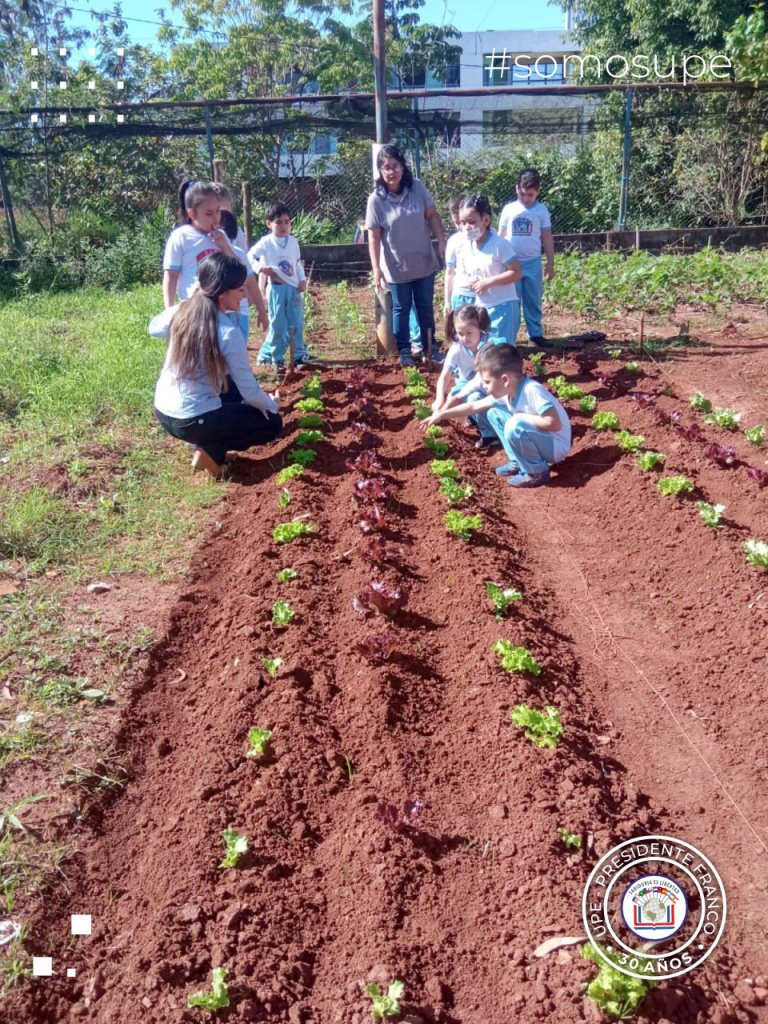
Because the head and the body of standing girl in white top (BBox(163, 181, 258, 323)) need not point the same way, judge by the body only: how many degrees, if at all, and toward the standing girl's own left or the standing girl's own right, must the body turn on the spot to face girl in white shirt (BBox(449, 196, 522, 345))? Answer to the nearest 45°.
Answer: approximately 45° to the standing girl's own left

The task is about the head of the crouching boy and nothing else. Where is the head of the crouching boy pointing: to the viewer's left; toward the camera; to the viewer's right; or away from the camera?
to the viewer's left

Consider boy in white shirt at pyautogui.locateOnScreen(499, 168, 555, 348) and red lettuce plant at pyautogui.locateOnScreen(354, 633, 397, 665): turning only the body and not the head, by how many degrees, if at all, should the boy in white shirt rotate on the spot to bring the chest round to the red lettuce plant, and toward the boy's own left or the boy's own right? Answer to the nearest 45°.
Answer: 0° — they already face it

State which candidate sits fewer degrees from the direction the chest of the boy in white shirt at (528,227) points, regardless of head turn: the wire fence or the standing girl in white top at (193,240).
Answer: the standing girl in white top

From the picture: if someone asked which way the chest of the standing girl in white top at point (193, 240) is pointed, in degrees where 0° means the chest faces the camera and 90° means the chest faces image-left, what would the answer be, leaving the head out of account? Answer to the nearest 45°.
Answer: approximately 315°

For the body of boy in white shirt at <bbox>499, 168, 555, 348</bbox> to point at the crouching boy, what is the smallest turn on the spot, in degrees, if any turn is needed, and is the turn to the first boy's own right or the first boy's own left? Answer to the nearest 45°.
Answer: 0° — they already face them

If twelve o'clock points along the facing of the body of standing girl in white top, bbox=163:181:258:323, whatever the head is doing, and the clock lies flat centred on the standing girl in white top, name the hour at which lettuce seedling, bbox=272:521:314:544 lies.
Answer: The lettuce seedling is roughly at 1 o'clock from the standing girl in white top.

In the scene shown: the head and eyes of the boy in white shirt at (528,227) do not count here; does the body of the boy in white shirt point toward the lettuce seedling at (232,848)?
yes

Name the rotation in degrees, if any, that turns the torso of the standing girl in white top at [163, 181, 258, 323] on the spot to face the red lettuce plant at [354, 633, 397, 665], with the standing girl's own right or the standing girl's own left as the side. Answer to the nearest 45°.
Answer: approximately 45° to the standing girl's own right
